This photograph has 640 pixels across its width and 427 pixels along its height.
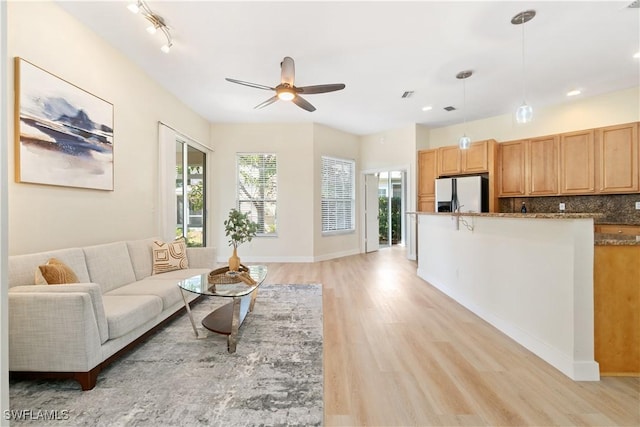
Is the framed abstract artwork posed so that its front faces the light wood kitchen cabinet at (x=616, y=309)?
yes

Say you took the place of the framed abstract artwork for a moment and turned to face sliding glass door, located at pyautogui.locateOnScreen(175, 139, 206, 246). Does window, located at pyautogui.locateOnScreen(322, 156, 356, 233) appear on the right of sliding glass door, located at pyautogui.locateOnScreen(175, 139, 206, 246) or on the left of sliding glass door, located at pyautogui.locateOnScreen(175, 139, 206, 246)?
right

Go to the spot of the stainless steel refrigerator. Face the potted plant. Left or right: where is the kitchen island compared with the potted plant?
left

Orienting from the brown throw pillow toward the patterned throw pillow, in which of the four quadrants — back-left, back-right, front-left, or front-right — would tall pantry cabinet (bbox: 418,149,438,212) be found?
front-right

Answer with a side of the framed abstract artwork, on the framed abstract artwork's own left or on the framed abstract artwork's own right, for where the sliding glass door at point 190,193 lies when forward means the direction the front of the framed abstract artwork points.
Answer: on the framed abstract artwork's own left

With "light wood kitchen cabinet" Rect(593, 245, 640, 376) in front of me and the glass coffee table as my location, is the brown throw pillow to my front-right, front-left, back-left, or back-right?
back-right

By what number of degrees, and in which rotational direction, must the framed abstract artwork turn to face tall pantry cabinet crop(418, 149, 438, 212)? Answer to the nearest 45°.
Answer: approximately 45° to its left

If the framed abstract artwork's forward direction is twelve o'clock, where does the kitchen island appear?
The kitchen island is roughly at 12 o'clock from the framed abstract artwork.

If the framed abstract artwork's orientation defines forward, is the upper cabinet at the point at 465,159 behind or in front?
in front
